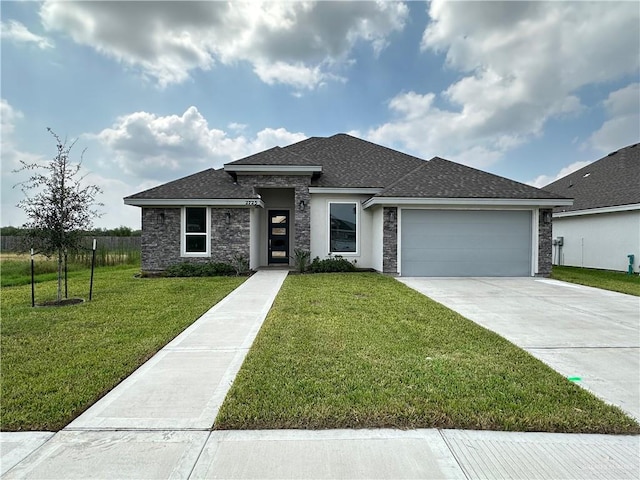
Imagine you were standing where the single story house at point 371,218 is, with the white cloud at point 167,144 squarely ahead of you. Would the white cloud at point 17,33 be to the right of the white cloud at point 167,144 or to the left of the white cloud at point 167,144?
left

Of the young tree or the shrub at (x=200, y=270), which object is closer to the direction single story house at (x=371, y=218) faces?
the young tree

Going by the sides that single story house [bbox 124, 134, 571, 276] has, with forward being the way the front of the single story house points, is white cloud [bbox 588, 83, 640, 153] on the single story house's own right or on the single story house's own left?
on the single story house's own left

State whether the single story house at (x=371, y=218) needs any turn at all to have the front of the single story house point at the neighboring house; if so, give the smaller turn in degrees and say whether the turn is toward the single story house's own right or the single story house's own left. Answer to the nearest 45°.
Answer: approximately 90° to the single story house's own left

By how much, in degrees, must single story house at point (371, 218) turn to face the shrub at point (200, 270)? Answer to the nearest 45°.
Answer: approximately 90° to its right

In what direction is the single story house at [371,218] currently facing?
toward the camera
